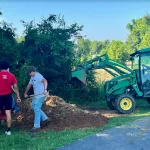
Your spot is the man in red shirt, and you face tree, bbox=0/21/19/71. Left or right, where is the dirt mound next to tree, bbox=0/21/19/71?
right

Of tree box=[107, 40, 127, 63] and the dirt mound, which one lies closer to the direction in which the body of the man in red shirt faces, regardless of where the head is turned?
the tree

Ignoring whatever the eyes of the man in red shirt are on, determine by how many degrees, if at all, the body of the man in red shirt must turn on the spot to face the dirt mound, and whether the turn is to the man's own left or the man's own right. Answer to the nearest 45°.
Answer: approximately 45° to the man's own right

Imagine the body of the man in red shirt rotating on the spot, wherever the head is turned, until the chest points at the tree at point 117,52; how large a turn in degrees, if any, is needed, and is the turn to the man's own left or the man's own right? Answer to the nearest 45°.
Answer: approximately 45° to the man's own right

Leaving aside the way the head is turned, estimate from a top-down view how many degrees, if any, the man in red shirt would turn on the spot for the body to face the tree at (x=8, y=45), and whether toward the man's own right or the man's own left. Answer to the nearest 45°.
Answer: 0° — they already face it

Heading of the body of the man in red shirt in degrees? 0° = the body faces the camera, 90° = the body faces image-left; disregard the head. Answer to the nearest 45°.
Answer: approximately 180°

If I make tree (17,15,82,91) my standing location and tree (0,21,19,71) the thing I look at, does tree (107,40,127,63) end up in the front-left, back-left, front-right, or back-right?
back-right
